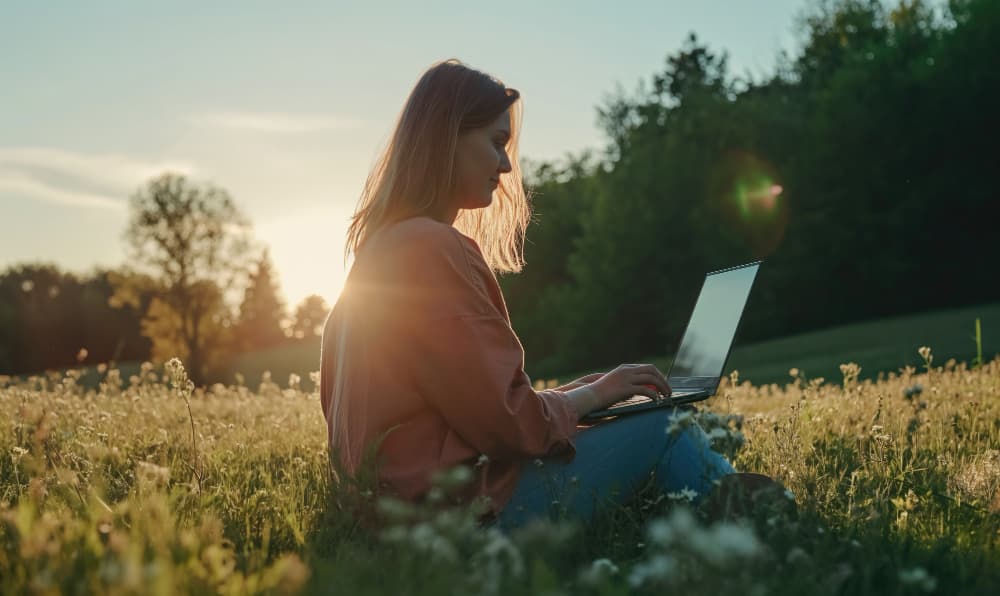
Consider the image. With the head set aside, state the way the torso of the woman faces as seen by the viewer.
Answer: to the viewer's right

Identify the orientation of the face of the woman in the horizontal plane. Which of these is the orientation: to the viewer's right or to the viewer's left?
to the viewer's right
